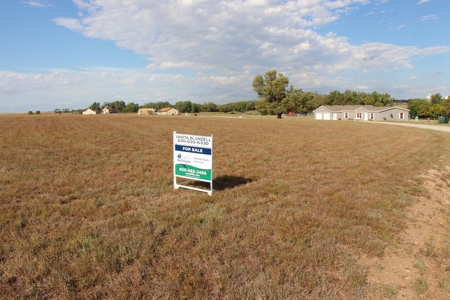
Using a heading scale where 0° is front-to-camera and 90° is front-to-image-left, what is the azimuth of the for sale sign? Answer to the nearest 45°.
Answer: approximately 45°
